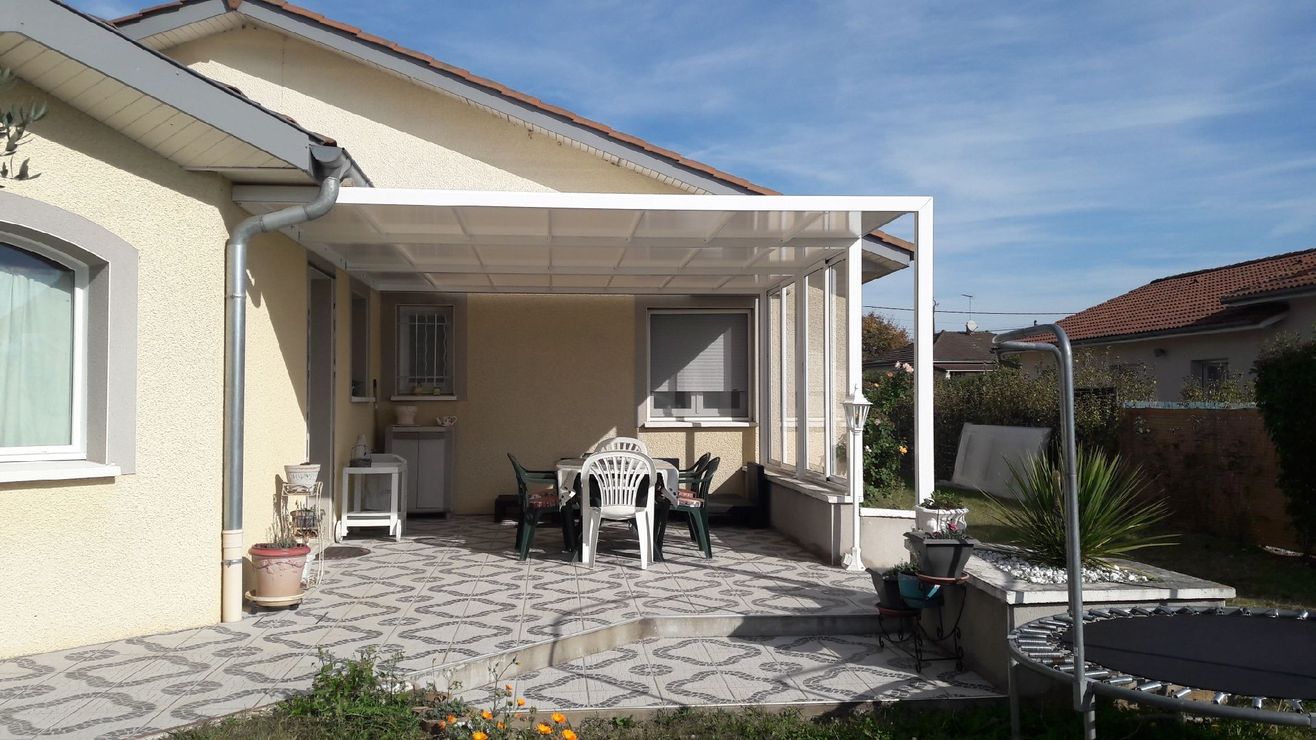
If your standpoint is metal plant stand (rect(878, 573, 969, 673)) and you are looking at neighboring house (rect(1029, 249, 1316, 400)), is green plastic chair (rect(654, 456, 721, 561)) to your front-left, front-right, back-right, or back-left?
front-left

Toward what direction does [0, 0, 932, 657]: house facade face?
toward the camera

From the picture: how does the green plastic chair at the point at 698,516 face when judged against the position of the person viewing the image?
facing to the left of the viewer

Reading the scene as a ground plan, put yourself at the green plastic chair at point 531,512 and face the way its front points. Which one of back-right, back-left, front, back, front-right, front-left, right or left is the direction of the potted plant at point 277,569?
back-right

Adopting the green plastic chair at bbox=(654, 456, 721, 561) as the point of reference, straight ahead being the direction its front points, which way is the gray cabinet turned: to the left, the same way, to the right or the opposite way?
to the left

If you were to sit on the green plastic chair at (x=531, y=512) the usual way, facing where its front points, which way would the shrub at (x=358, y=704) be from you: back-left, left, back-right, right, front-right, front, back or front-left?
right

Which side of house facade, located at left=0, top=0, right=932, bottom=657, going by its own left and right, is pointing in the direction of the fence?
left

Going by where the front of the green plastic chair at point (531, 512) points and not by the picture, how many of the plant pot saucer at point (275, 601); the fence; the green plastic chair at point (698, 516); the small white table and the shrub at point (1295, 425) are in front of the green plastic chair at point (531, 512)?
3

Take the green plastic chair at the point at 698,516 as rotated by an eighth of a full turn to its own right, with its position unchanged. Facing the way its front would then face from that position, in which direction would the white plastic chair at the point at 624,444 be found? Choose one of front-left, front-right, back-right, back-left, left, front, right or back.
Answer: front

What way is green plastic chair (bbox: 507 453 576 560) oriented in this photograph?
to the viewer's right

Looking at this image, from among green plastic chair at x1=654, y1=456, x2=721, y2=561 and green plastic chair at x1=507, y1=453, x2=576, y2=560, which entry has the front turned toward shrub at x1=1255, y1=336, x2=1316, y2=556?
green plastic chair at x1=507, y1=453, x2=576, y2=560

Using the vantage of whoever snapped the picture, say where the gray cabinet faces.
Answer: facing the viewer

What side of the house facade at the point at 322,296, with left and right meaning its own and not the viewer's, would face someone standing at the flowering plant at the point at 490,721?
front

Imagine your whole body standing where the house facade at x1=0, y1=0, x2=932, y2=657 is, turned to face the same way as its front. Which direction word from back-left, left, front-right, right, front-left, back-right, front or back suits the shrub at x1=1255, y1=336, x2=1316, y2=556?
left

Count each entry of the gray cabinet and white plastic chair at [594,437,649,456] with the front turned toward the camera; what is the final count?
2

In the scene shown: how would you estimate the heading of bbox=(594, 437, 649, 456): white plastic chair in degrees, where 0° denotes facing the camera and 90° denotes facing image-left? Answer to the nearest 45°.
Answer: approximately 0°
